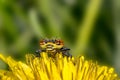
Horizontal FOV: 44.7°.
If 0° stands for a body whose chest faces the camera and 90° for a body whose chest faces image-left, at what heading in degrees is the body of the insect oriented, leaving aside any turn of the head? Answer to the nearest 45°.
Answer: approximately 0°
